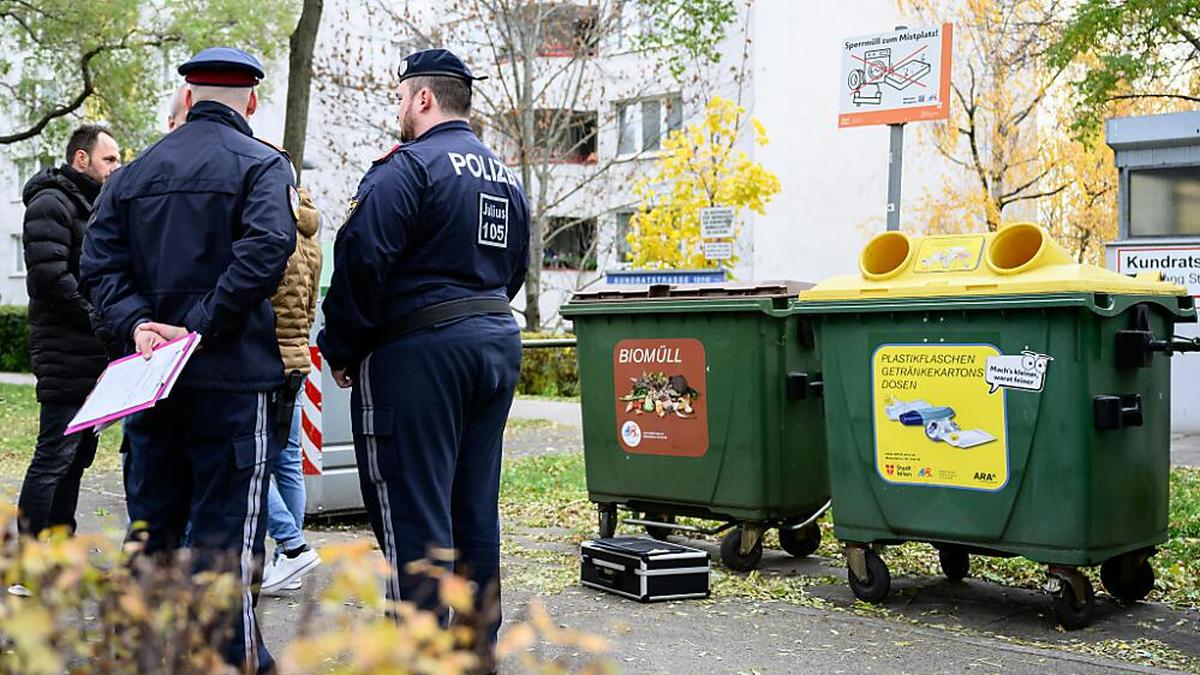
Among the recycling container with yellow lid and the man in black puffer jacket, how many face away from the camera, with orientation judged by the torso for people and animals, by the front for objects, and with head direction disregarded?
0

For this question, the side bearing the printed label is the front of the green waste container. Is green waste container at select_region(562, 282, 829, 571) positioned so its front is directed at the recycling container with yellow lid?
no

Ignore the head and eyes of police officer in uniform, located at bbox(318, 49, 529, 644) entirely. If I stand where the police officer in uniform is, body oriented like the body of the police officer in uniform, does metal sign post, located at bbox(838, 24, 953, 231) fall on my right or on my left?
on my right

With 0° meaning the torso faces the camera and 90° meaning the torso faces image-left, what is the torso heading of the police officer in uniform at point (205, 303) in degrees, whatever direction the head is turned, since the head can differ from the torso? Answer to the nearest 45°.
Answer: approximately 180°

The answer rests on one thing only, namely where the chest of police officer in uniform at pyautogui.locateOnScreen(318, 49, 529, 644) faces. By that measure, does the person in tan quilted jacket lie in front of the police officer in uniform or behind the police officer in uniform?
in front

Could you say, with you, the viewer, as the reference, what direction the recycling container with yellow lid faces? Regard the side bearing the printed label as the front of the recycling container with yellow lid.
facing the viewer and to the left of the viewer

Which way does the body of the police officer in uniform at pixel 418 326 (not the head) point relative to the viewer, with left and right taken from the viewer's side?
facing away from the viewer and to the left of the viewer

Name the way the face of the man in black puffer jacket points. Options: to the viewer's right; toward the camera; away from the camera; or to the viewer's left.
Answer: to the viewer's right

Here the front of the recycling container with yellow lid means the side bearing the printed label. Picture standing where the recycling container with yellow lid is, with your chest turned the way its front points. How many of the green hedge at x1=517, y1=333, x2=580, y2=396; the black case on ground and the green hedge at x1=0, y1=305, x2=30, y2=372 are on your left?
0

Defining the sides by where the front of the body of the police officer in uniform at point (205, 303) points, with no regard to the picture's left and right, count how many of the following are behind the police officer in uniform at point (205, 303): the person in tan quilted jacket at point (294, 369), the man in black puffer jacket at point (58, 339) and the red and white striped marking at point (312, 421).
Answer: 0

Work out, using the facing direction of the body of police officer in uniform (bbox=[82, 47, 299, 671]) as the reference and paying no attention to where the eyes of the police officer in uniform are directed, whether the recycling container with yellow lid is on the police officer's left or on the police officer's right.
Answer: on the police officer's right

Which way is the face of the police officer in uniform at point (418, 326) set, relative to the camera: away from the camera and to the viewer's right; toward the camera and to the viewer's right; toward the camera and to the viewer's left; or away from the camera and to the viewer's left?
away from the camera and to the viewer's left

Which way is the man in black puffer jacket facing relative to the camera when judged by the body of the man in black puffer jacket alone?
to the viewer's right

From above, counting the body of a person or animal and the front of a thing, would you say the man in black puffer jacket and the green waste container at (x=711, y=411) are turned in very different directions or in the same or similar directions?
very different directions
